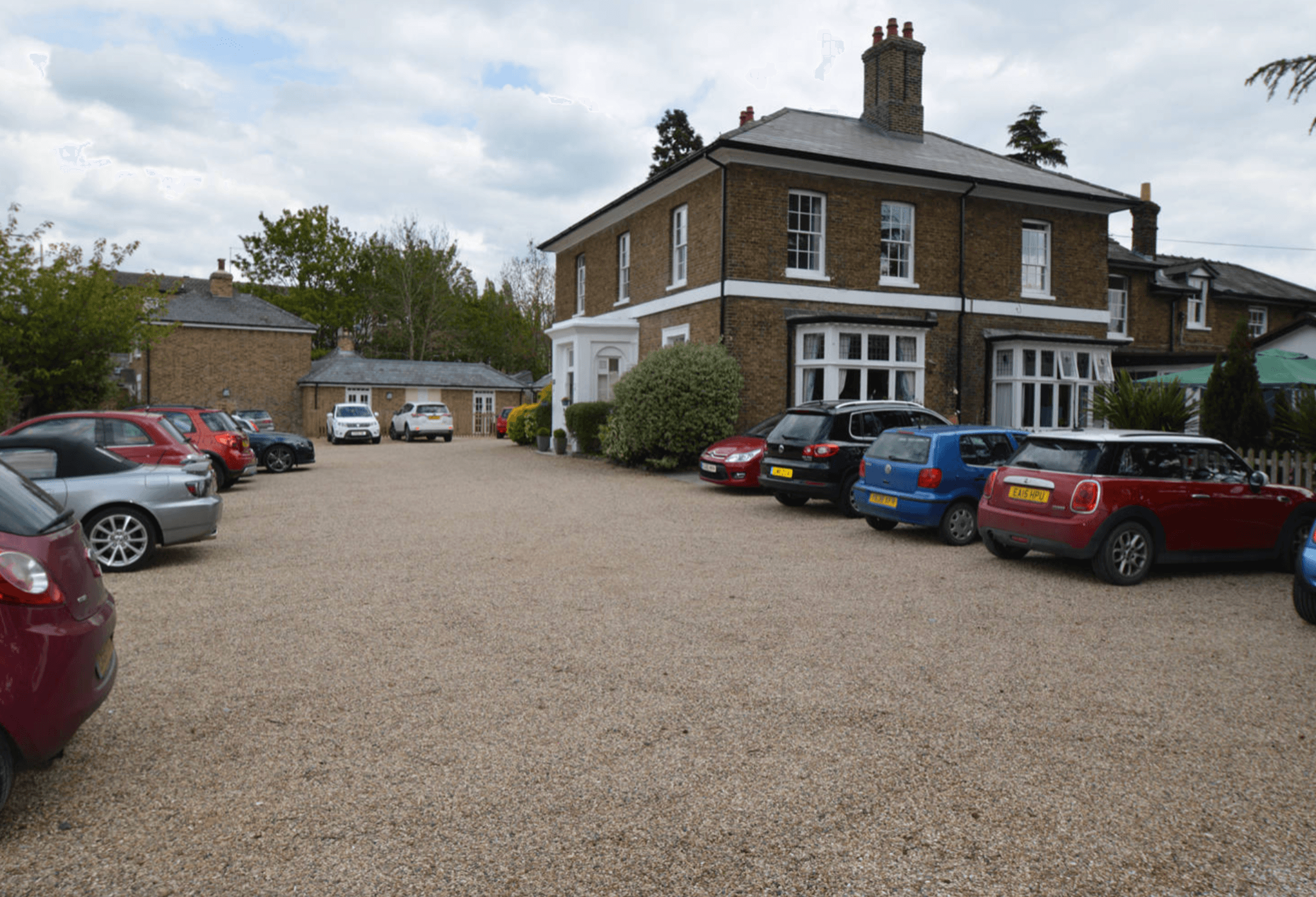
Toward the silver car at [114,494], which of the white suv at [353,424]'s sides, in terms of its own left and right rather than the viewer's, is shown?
front

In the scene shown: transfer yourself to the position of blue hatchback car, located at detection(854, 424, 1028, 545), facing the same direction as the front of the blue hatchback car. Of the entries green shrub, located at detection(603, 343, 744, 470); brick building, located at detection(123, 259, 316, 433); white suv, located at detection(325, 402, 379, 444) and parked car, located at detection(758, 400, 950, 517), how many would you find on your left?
4

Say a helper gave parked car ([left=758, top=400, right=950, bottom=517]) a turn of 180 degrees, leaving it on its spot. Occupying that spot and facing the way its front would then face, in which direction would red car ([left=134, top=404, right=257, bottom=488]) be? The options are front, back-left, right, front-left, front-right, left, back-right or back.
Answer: front-right

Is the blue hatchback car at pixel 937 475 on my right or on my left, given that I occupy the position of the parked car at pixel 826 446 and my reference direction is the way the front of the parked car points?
on my right

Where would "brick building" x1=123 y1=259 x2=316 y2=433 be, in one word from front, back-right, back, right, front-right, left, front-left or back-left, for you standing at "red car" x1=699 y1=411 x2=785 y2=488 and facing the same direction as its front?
right

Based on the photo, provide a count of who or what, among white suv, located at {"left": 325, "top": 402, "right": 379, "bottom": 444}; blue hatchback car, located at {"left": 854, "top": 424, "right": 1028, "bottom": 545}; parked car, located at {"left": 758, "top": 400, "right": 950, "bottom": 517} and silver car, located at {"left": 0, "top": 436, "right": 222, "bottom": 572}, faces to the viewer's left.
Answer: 1

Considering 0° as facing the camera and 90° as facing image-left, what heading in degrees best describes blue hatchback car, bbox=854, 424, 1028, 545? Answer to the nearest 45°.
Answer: approximately 225°

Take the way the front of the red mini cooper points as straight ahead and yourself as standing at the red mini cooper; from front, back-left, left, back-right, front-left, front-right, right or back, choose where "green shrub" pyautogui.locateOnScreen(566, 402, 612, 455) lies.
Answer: left

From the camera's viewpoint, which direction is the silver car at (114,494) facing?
to the viewer's left

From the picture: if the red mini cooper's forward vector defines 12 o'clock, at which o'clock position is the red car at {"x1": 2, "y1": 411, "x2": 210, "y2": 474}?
The red car is roughly at 7 o'clock from the red mini cooper.

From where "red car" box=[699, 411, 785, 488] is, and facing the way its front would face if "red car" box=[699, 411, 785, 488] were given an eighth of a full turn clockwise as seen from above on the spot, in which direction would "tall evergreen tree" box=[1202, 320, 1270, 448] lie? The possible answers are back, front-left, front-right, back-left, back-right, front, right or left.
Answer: back

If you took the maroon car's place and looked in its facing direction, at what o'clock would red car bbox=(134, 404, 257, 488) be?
The red car is roughly at 2 o'clock from the maroon car.

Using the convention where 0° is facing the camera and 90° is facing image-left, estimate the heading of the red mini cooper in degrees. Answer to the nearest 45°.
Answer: approximately 225°

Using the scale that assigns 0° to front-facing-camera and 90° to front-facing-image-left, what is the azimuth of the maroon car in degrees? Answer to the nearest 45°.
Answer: approximately 135°

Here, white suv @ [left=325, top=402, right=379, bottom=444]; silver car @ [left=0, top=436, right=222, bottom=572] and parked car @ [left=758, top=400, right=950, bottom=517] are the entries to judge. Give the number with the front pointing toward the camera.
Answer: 1
